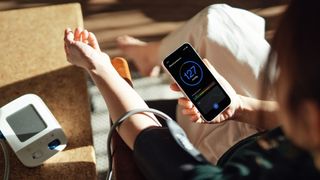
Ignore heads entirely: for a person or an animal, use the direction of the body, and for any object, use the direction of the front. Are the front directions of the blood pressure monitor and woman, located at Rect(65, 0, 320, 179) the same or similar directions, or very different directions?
very different directions

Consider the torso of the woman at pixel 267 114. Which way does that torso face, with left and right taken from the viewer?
facing away from the viewer and to the left of the viewer

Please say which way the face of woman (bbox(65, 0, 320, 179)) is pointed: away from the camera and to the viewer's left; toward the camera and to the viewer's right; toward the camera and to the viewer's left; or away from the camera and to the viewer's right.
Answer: away from the camera and to the viewer's left
